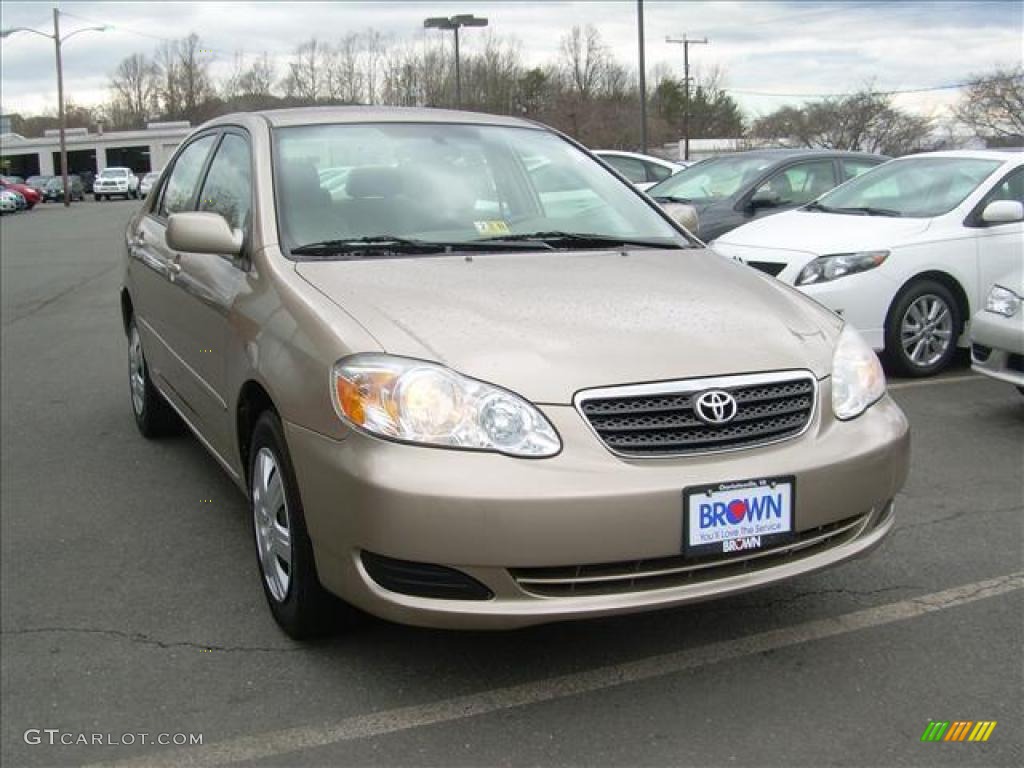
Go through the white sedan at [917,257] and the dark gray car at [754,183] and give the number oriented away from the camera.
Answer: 0

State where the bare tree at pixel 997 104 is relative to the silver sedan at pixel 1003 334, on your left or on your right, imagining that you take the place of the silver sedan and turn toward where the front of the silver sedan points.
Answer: on your right

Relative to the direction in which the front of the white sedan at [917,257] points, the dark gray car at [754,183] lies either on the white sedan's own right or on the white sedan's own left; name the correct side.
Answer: on the white sedan's own right

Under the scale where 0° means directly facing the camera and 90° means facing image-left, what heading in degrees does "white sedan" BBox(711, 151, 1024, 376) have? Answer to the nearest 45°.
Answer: approximately 45°

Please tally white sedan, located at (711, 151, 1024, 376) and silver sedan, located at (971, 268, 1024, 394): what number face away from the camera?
0

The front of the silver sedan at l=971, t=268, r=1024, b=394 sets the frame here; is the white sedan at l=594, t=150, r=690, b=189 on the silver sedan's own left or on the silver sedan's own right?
on the silver sedan's own right

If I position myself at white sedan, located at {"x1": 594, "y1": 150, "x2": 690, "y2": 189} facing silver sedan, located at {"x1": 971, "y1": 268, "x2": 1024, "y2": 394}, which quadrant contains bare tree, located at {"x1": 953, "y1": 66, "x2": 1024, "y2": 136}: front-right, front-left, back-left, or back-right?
back-left

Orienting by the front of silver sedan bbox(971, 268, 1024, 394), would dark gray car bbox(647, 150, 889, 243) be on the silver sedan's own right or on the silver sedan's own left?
on the silver sedan's own right

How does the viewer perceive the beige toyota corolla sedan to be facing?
facing the viewer and to the right of the viewer

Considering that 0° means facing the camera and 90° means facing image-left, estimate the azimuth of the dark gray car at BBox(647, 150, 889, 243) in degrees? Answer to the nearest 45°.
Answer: approximately 45°

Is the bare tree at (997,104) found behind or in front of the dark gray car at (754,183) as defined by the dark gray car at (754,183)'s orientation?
behind

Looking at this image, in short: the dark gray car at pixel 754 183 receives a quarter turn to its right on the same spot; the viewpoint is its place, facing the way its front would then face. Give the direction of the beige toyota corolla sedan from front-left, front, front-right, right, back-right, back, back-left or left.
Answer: back-left

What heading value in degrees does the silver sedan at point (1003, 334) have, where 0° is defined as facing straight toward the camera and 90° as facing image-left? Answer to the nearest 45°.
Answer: approximately 45°
